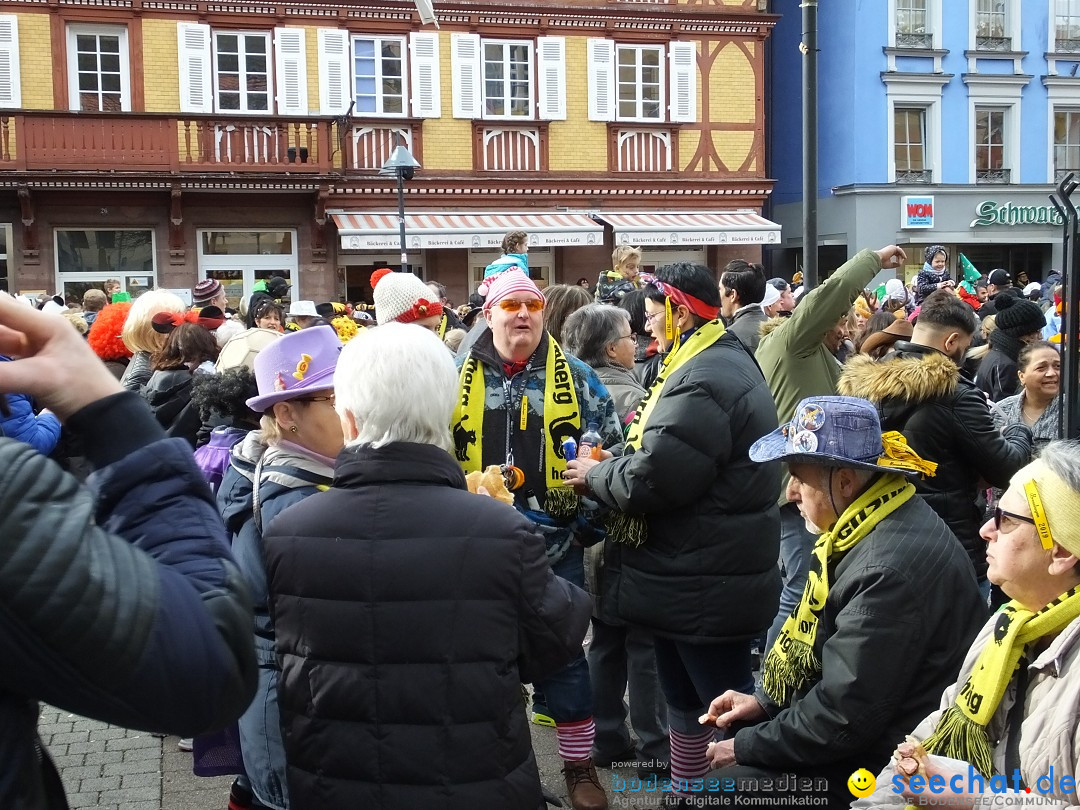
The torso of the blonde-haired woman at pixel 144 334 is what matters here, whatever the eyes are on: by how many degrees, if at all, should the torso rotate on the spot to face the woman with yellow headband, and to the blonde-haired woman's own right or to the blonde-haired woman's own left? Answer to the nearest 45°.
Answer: approximately 90° to the blonde-haired woman's own right

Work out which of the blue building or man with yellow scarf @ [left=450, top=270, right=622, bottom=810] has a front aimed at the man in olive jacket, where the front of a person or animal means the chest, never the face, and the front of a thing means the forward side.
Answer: the blue building

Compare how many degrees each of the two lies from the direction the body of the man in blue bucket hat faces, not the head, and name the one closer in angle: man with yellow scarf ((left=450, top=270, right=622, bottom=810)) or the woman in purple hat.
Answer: the woman in purple hat

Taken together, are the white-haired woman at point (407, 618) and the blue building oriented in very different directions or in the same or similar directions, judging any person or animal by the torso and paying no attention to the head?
very different directions

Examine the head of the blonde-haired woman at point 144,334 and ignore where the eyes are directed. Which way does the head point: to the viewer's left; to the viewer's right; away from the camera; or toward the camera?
away from the camera

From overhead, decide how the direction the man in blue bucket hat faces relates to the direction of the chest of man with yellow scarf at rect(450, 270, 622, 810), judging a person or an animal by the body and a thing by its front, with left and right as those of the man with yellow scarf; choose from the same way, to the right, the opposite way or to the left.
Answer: to the right

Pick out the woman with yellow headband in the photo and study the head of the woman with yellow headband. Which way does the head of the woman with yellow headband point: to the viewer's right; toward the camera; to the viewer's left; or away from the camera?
to the viewer's left

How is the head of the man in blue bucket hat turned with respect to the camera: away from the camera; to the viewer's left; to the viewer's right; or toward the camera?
to the viewer's left

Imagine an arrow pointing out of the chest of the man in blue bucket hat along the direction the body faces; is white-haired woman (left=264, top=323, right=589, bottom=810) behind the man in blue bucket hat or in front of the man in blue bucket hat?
in front

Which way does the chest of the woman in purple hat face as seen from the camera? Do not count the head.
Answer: to the viewer's right
